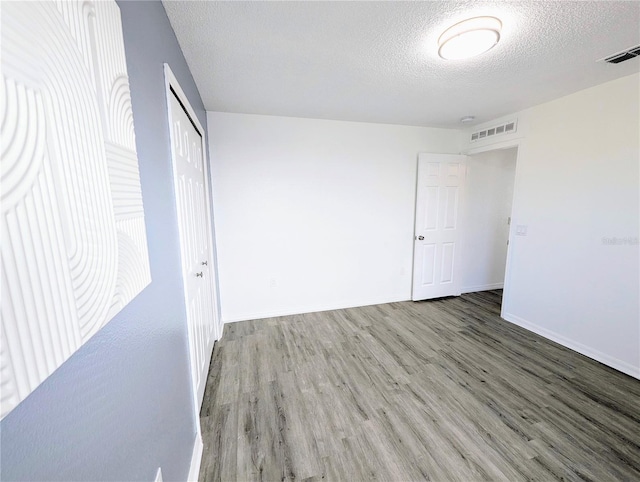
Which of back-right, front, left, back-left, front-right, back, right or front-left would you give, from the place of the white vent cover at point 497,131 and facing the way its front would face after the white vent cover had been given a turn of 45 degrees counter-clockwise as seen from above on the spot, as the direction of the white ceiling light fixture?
front

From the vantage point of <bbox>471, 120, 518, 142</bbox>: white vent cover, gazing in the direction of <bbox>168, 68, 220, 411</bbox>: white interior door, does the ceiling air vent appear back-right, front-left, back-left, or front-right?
front-left

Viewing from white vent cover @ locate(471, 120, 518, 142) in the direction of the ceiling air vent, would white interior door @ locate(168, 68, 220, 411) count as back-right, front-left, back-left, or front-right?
front-right

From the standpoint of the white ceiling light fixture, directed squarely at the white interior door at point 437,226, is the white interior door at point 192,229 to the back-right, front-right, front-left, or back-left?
back-left

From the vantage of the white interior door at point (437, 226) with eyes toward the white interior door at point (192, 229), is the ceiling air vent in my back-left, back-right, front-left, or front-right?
front-left

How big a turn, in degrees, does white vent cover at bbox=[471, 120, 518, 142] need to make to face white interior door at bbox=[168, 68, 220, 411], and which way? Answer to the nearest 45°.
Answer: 0° — it already faces it

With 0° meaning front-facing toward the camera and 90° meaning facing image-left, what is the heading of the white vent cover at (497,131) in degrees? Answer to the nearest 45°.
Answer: approximately 45°

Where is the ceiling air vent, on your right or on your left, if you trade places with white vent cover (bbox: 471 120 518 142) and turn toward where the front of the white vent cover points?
on your left

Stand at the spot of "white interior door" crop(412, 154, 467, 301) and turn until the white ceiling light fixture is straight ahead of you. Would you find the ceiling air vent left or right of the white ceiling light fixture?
left
